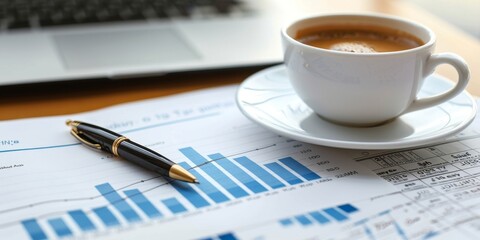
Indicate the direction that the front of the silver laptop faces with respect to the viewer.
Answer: facing the viewer
